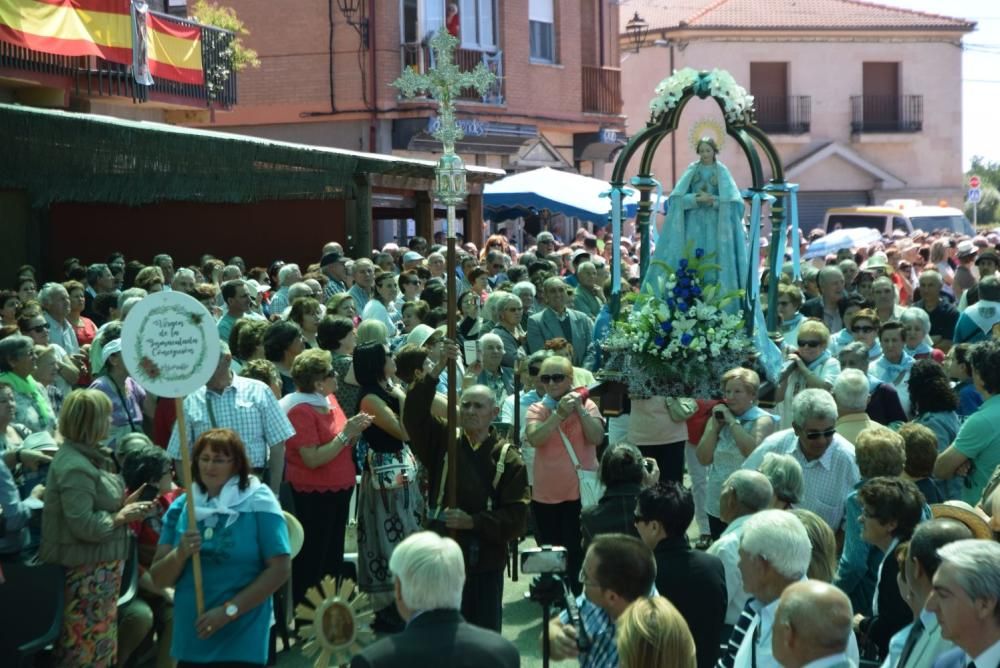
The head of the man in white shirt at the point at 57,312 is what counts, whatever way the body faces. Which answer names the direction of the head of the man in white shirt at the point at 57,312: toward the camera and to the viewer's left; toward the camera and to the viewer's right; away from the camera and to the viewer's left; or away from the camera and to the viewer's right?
toward the camera and to the viewer's right

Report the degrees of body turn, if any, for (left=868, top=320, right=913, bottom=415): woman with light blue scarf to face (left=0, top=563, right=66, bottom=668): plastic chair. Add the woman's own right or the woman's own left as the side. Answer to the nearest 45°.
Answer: approximately 45° to the woman's own right

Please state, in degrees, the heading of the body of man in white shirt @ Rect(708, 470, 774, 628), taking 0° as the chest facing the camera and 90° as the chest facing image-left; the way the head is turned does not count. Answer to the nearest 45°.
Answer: approximately 135°

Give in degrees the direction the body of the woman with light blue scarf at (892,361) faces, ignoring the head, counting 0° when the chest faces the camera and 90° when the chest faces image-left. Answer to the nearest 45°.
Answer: approximately 0°

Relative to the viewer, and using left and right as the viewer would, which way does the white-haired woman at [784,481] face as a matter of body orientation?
facing away from the viewer and to the left of the viewer

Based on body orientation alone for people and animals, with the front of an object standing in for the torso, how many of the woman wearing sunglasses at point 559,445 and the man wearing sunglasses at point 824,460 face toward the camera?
2

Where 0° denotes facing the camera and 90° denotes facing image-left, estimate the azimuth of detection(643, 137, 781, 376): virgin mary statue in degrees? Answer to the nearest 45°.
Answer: approximately 0°

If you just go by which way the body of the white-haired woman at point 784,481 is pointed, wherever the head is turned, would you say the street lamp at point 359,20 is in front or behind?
in front

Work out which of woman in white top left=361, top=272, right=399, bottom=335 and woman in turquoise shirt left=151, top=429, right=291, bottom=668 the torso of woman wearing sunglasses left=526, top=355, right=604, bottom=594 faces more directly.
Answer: the woman in turquoise shirt
